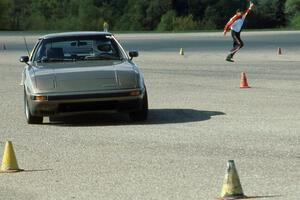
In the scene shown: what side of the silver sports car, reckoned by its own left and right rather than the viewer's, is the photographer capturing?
front

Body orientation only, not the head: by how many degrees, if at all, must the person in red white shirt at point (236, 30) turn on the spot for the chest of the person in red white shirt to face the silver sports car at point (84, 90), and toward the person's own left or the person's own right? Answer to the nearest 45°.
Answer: approximately 45° to the person's own right

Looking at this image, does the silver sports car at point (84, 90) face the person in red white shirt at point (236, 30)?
no
